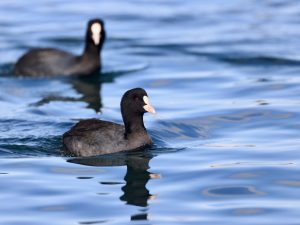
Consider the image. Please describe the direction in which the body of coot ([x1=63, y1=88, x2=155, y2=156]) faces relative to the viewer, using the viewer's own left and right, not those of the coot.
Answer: facing to the right of the viewer
